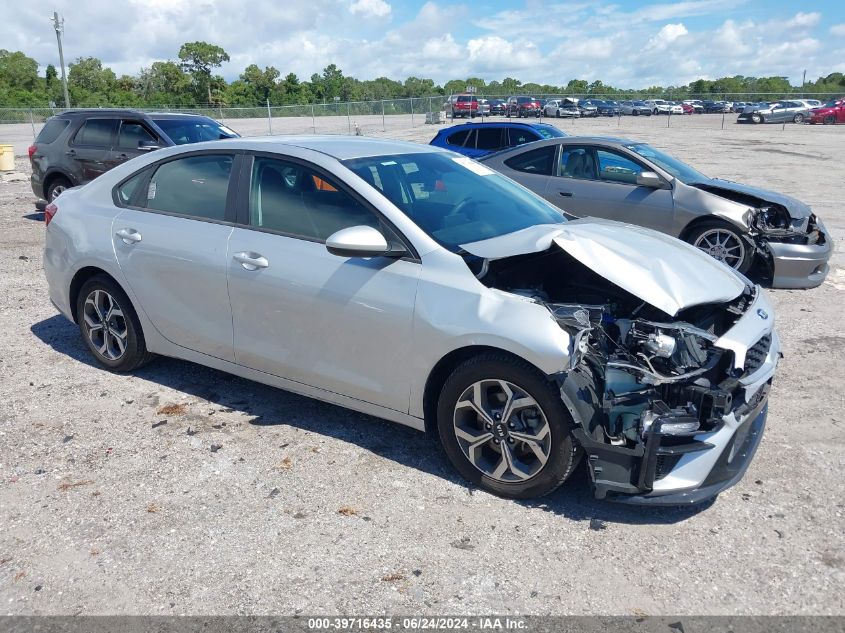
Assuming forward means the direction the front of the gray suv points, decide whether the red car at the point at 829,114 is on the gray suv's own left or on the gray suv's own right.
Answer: on the gray suv's own left

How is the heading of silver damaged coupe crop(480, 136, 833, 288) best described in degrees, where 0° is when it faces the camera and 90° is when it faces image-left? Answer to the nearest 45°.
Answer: approximately 315°

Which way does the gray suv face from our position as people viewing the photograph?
facing the viewer and to the right of the viewer

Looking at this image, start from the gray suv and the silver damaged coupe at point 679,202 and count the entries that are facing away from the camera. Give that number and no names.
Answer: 0

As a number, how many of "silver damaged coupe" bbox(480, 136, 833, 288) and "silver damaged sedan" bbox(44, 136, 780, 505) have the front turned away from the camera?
0

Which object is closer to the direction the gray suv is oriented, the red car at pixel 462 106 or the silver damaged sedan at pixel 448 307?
the silver damaged sedan

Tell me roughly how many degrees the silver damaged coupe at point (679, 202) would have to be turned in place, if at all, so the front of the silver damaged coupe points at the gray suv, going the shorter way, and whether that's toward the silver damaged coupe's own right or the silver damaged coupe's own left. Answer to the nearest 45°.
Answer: approximately 135° to the silver damaged coupe's own right

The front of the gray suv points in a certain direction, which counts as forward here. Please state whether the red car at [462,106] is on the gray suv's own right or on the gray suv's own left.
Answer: on the gray suv's own left

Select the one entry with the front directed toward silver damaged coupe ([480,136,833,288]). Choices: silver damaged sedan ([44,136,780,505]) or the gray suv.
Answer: the gray suv

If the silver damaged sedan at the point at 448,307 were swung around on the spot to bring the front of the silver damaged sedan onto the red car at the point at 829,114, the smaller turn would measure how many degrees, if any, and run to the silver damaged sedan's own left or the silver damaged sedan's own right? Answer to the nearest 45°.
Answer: approximately 90° to the silver damaged sedan's own left

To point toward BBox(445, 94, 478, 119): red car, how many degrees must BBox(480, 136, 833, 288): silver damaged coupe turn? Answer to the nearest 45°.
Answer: approximately 135° to its left

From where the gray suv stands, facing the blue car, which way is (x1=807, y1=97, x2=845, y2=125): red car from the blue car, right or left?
left

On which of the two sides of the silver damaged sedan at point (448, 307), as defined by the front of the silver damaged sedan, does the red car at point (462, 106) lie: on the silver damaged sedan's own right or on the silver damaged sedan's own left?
on the silver damaged sedan's own left
